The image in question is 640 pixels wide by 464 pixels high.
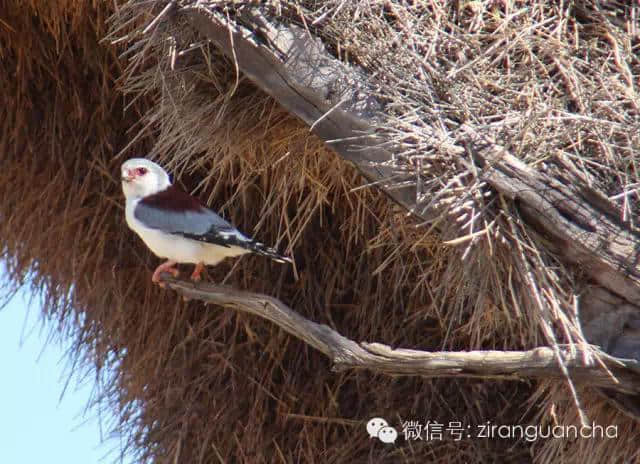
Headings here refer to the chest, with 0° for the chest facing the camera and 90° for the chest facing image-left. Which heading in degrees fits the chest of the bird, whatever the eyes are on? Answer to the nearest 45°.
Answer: approximately 90°
